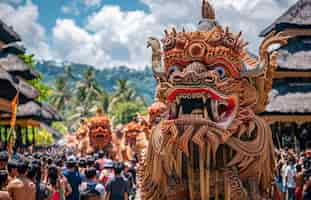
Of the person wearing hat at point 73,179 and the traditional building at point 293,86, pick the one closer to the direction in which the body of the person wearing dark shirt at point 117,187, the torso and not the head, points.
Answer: the traditional building

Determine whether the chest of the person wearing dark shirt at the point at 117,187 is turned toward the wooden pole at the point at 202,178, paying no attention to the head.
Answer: no

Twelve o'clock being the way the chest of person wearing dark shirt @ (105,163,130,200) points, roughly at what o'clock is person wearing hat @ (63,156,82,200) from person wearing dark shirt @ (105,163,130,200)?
person wearing hat @ (63,156,82,200) is roughly at 9 o'clock from person wearing dark shirt @ (105,163,130,200).

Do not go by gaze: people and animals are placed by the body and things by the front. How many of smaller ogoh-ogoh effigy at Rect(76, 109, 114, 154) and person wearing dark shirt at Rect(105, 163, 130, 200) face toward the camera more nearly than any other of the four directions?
1

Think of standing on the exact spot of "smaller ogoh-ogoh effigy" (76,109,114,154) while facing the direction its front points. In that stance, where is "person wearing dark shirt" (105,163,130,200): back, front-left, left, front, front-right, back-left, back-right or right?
front

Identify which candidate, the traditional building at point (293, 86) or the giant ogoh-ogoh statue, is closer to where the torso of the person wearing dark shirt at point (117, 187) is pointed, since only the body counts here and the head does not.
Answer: the traditional building

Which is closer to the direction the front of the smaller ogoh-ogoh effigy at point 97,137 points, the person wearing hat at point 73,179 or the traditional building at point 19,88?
the person wearing hat

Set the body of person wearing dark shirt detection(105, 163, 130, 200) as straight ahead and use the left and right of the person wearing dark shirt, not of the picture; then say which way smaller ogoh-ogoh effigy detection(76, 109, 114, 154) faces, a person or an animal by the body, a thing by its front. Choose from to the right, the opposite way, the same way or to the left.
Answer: the opposite way

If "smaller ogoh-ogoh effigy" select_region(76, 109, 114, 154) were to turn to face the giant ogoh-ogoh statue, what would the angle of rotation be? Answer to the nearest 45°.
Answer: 0° — it already faces it

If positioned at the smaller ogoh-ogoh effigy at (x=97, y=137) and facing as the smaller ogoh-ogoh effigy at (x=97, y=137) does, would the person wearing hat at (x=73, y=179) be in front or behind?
in front

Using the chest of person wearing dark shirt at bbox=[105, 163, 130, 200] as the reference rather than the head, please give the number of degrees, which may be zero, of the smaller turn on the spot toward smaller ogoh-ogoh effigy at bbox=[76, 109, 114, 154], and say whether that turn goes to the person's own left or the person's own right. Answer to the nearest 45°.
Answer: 0° — they already face it

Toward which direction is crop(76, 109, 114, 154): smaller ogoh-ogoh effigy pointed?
toward the camera

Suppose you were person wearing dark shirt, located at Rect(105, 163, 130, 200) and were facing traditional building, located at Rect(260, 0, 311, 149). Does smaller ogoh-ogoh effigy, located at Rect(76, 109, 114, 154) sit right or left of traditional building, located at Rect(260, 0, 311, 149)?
left

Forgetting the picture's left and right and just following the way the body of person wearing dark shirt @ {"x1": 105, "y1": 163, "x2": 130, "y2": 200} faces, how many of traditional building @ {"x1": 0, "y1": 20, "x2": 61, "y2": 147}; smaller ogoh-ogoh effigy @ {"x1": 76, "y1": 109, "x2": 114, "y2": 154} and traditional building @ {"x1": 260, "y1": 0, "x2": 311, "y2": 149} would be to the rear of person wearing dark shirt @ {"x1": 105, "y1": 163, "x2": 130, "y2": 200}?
0

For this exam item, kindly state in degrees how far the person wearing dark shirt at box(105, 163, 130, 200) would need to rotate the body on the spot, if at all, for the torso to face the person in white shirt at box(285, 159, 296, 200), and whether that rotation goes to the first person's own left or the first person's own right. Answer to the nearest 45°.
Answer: approximately 45° to the first person's own right

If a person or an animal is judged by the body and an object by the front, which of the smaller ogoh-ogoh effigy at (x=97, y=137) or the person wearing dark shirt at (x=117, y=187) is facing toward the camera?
the smaller ogoh-ogoh effigy

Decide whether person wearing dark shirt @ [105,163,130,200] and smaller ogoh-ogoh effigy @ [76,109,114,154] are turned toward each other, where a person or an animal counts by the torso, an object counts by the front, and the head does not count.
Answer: yes

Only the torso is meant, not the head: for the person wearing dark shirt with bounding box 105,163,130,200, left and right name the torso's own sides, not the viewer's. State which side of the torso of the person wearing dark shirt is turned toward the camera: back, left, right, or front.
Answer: back

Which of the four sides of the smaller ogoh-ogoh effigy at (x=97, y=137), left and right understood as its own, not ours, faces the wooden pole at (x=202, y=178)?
front
